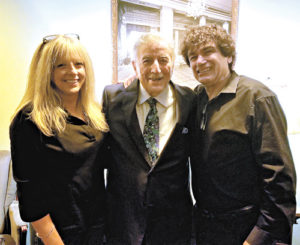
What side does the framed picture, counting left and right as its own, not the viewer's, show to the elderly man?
front

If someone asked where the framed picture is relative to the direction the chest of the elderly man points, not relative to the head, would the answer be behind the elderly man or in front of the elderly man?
behind

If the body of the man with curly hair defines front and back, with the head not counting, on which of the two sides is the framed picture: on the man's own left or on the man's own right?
on the man's own right

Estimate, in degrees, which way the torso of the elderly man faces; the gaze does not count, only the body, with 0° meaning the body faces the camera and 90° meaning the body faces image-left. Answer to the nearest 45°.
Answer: approximately 0°

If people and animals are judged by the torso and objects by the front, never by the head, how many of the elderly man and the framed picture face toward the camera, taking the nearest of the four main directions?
2

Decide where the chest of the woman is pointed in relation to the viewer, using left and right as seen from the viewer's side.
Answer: facing the viewer and to the right of the viewer

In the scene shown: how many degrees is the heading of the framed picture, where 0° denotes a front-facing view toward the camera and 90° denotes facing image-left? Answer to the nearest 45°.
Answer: approximately 0°

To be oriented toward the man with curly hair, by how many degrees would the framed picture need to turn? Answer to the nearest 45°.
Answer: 0° — it already faces them
